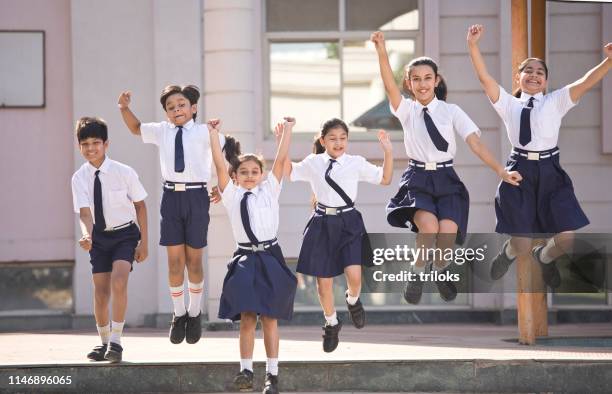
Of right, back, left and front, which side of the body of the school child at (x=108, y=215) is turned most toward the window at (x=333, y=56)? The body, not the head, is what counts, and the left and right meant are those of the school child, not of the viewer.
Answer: back

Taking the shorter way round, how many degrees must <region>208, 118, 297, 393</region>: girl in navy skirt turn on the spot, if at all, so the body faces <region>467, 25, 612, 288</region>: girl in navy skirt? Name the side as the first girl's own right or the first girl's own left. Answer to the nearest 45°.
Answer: approximately 90° to the first girl's own left

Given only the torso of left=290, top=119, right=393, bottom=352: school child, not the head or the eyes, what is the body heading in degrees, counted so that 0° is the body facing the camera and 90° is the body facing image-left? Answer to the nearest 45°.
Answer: approximately 0°

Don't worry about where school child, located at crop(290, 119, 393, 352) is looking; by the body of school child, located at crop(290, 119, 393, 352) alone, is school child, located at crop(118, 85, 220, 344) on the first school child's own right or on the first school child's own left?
on the first school child's own right

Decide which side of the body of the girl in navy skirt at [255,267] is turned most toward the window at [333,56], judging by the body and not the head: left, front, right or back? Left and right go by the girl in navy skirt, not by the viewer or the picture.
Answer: back

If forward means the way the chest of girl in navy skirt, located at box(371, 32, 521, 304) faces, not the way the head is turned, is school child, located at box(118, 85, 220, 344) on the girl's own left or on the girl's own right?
on the girl's own right

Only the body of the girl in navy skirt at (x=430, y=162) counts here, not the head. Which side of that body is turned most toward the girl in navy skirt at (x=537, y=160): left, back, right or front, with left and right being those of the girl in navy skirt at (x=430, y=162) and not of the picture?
left
